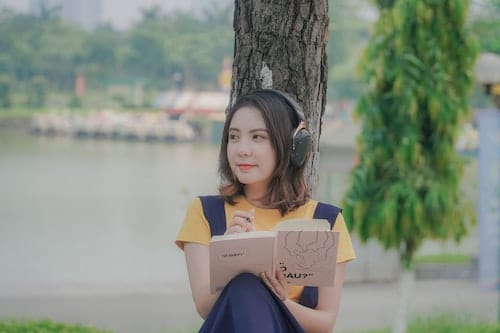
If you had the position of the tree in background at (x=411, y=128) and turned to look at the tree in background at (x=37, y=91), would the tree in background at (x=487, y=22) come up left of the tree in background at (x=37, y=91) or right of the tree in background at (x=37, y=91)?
right

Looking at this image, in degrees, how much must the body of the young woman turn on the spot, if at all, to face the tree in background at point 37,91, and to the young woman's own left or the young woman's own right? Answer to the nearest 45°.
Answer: approximately 180°

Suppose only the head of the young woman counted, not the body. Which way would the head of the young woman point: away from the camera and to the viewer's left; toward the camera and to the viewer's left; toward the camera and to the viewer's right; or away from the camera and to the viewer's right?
toward the camera and to the viewer's left

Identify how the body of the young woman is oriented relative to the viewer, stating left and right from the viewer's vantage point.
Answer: facing the viewer

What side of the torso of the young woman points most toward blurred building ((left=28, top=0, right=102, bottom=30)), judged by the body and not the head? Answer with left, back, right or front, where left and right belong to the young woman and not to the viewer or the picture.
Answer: back

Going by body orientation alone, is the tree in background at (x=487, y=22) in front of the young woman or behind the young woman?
behind
